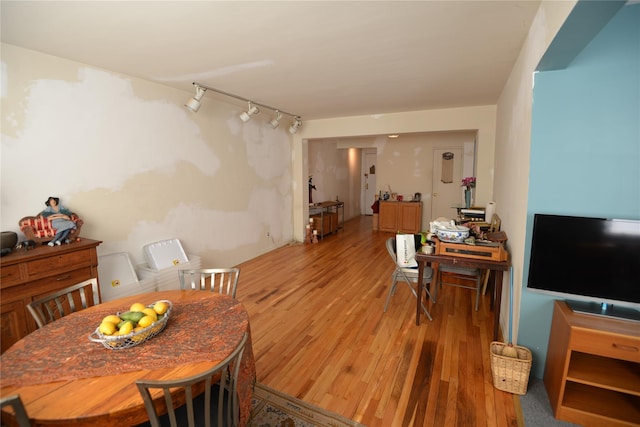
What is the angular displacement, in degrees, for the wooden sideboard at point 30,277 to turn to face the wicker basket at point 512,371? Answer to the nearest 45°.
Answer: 0° — it already faces it

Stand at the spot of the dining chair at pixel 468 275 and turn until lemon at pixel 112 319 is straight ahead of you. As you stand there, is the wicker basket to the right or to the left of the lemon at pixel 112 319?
left

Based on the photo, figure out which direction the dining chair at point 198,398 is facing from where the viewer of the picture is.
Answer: facing away from the viewer and to the left of the viewer

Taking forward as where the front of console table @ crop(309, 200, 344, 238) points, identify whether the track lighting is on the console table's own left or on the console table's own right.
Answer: on the console table's own right

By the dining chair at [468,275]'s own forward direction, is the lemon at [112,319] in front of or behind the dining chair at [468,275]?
in front
